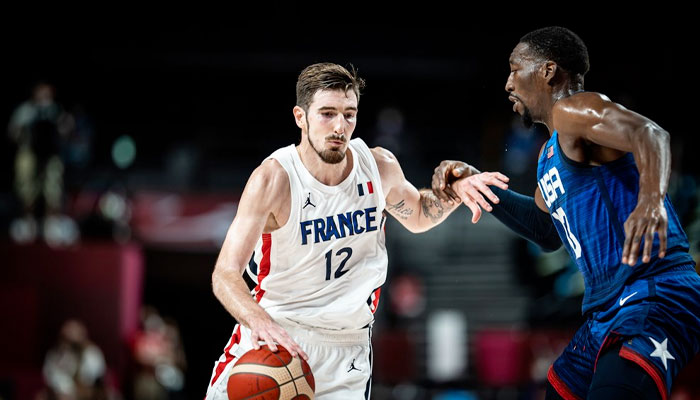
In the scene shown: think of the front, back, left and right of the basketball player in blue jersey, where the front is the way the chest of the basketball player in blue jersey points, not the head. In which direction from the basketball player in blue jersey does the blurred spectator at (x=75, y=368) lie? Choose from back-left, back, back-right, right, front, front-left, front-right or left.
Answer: front-right

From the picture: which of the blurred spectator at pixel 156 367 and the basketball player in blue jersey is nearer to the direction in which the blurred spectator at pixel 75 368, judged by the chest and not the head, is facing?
the basketball player in blue jersey

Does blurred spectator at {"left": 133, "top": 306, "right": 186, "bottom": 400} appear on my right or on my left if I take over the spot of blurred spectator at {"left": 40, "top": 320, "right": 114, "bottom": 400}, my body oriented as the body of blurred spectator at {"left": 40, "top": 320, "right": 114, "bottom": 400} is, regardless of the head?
on my left

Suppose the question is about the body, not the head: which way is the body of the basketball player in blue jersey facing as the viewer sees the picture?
to the viewer's left

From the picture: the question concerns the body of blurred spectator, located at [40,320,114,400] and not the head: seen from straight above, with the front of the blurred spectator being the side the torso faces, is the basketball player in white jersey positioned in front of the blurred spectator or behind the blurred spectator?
in front

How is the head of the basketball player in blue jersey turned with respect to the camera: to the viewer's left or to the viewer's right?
to the viewer's left
